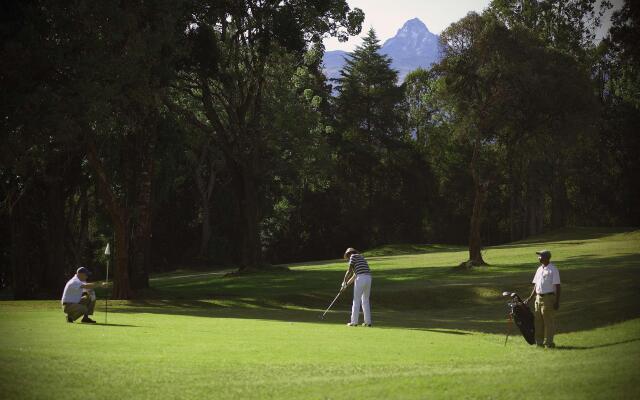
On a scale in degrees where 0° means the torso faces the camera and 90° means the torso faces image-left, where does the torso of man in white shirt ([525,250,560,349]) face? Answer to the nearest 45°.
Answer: approximately 45°

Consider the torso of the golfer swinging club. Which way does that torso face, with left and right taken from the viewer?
facing away from the viewer and to the left of the viewer

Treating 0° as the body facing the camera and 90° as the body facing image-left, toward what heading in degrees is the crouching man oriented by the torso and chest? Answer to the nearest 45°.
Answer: approximately 270°

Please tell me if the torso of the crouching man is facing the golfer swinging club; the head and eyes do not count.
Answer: yes

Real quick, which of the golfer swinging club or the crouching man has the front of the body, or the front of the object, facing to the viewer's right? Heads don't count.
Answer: the crouching man

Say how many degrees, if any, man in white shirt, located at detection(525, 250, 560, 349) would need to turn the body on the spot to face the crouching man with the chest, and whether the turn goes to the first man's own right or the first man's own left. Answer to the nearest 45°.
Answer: approximately 45° to the first man's own right

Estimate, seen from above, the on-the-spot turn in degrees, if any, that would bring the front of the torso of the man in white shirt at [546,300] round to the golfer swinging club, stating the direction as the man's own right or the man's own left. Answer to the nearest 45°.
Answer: approximately 90° to the man's own right

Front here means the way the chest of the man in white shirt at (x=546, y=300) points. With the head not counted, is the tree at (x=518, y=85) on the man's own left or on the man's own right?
on the man's own right

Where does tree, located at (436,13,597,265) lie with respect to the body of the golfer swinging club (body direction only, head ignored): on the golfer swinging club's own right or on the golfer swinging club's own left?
on the golfer swinging club's own right

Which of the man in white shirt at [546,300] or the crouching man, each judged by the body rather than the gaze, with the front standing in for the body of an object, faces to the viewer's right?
the crouching man

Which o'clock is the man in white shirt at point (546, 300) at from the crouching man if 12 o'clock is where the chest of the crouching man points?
The man in white shirt is roughly at 1 o'clock from the crouching man.
